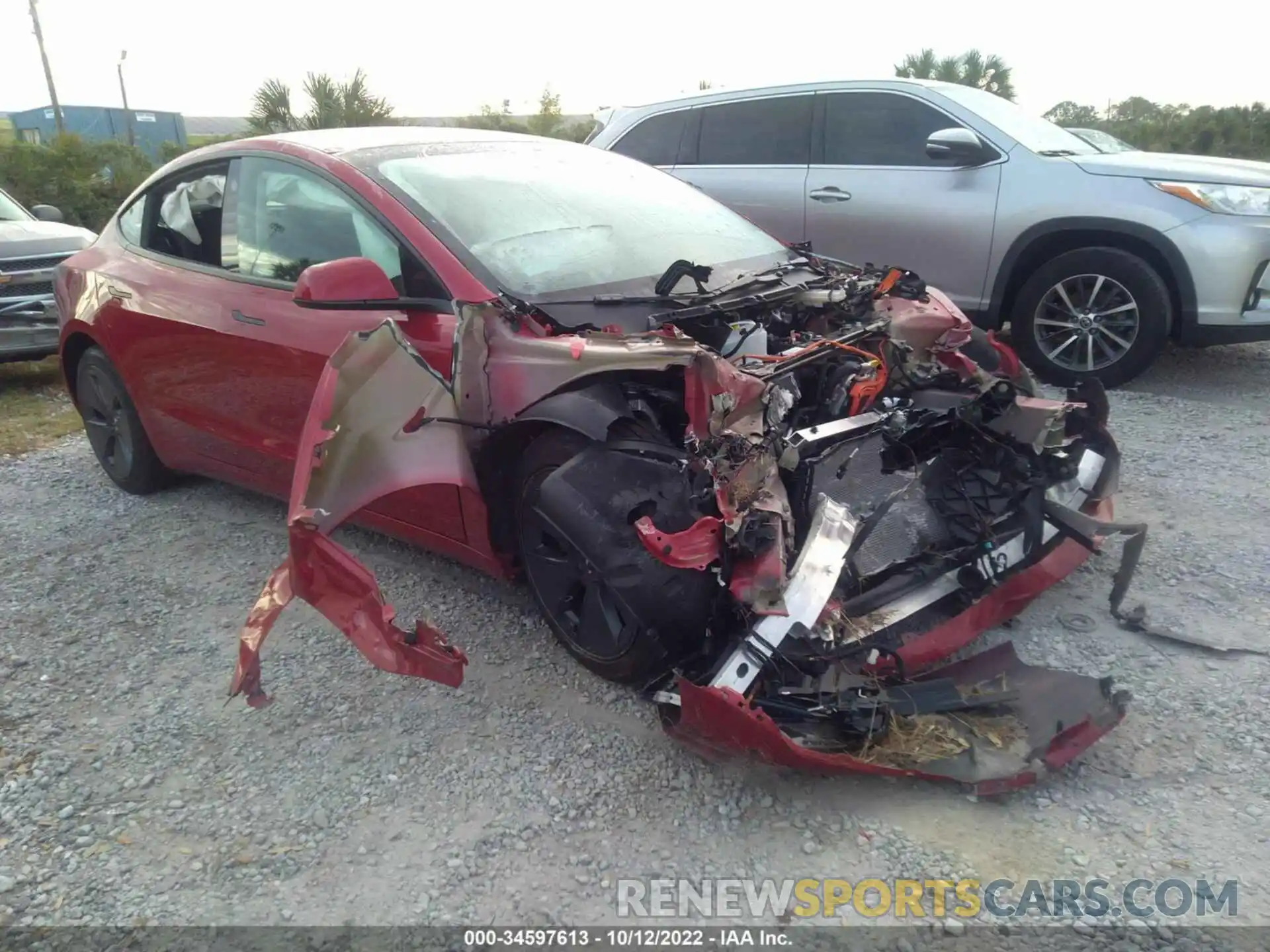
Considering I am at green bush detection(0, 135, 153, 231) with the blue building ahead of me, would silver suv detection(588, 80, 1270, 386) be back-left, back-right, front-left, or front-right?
back-right

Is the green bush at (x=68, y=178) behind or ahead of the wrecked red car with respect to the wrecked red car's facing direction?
behind

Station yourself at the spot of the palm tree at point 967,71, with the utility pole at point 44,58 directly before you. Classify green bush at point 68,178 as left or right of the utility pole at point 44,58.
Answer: left

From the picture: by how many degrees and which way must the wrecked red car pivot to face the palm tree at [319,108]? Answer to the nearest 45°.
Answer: approximately 135° to its left

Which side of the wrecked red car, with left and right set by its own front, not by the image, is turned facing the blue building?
back

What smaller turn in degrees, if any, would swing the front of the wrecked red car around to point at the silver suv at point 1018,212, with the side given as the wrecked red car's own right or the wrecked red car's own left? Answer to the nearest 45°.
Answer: approximately 90° to the wrecked red car's own left

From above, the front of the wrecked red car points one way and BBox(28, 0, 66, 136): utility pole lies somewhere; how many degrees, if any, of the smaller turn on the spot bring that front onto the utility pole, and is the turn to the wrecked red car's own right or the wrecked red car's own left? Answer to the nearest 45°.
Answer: approximately 180°
